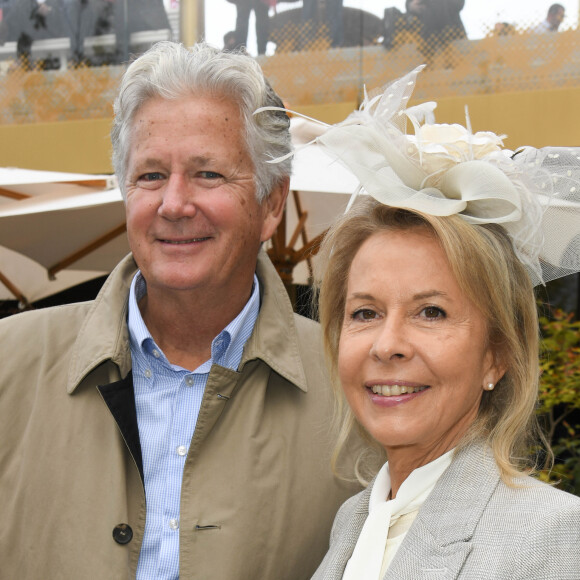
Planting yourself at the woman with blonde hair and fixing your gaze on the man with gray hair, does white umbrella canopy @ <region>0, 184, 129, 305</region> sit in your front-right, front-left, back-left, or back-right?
front-right

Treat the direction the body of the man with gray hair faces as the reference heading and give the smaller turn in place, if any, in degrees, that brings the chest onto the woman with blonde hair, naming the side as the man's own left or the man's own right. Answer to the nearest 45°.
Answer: approximately 45° to the man's own left

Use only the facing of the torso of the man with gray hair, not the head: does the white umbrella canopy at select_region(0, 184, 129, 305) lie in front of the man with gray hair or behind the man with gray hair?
behind

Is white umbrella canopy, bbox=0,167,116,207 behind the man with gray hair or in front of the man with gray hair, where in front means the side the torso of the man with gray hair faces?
behind

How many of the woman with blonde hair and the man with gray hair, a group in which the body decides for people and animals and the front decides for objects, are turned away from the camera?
0

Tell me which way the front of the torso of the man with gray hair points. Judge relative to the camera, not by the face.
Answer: toward the camera

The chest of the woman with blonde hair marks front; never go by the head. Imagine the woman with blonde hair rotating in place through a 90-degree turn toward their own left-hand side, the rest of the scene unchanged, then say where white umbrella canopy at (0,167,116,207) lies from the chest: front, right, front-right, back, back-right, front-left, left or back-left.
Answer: back

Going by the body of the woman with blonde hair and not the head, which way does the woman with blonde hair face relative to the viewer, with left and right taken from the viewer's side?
facing the viewer and to the left of the viewer

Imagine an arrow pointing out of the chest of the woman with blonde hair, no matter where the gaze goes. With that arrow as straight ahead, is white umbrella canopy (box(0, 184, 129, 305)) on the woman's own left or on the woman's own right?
on the woman's own right

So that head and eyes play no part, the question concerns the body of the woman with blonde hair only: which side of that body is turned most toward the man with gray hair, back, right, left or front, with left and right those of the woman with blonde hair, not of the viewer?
right

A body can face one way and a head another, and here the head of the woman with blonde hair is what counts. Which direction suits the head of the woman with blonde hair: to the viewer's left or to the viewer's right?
to the viewer's left
